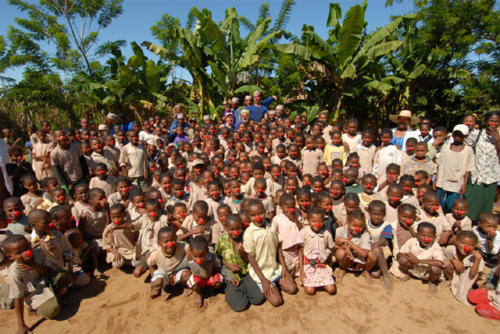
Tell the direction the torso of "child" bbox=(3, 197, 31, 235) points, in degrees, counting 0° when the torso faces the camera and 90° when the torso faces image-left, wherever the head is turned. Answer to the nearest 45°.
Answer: approximately 315°

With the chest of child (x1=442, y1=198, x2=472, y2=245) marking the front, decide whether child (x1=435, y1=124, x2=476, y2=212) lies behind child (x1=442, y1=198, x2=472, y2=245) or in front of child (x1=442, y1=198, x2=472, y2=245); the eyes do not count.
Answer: behind
